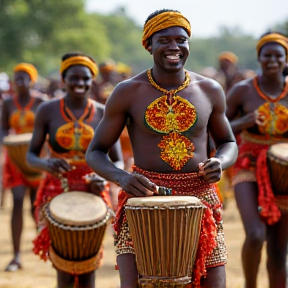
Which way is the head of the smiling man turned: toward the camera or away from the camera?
toward the camera

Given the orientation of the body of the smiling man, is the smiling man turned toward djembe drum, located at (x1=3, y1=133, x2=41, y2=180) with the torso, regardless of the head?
no

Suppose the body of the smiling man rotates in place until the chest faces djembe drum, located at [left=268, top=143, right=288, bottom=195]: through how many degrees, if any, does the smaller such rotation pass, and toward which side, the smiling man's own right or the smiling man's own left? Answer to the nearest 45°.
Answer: approximately 135° to the smiling man's own left

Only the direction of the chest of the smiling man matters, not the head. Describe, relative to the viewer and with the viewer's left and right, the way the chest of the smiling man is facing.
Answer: facing the viewer

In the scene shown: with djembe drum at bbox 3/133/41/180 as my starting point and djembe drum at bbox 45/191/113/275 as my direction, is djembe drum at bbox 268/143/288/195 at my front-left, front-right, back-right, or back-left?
front-left
